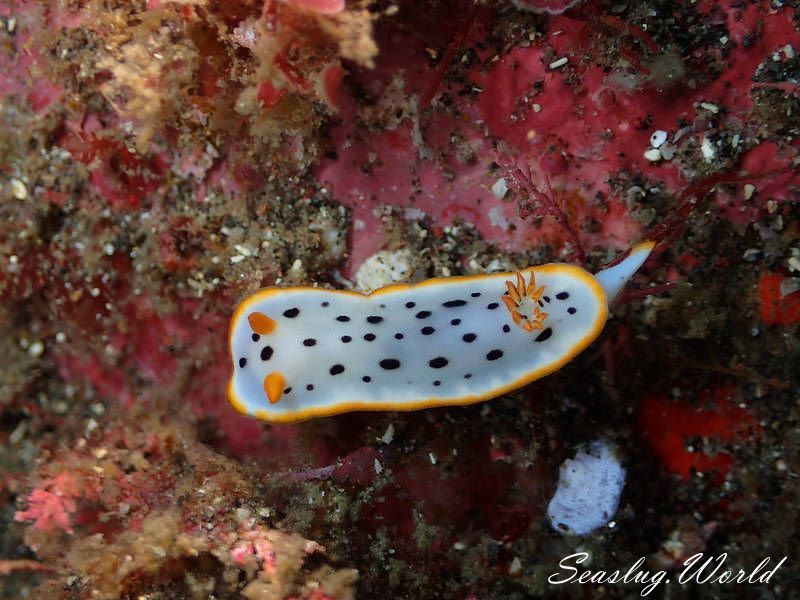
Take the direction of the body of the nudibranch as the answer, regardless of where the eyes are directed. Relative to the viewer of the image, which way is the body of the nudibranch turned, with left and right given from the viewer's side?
facing to the left of the viewer

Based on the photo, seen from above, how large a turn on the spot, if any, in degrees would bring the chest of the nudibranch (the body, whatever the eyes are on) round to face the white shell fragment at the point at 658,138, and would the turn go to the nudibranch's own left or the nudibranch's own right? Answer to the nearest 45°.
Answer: approximately 180°

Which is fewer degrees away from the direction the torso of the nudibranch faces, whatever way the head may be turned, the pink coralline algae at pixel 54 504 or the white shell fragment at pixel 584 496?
the pink coralline algae

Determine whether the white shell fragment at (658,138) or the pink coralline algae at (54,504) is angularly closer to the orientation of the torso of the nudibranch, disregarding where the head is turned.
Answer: the pink coralline algae

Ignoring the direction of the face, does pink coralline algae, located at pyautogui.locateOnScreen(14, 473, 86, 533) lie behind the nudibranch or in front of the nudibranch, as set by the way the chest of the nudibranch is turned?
in front
